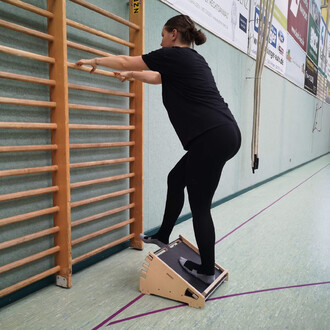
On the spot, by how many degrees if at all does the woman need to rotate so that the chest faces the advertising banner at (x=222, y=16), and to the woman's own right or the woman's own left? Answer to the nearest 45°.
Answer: approximately 45° to the woman's own right

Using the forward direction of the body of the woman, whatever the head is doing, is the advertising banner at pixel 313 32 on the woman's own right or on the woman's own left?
on the woman's own right

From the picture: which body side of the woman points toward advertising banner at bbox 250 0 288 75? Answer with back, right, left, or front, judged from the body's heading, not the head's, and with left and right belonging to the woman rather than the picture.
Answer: right

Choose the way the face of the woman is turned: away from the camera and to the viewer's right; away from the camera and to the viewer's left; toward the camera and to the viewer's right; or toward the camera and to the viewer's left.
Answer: away from the camera and to the viewer's left

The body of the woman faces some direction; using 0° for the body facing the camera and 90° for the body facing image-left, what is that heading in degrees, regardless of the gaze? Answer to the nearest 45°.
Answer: approximately 135°

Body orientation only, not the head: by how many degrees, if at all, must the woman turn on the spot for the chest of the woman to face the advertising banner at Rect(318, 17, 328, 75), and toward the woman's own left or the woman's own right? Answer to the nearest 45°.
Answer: approximately 90° to the woman's own right
